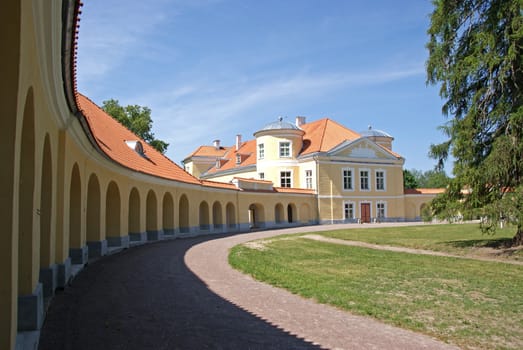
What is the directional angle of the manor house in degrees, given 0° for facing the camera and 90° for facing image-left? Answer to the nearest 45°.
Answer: approximately 315°

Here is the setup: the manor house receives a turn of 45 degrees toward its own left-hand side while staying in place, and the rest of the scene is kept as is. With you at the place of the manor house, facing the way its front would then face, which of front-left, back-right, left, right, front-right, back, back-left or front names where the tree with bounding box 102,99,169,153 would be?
back
